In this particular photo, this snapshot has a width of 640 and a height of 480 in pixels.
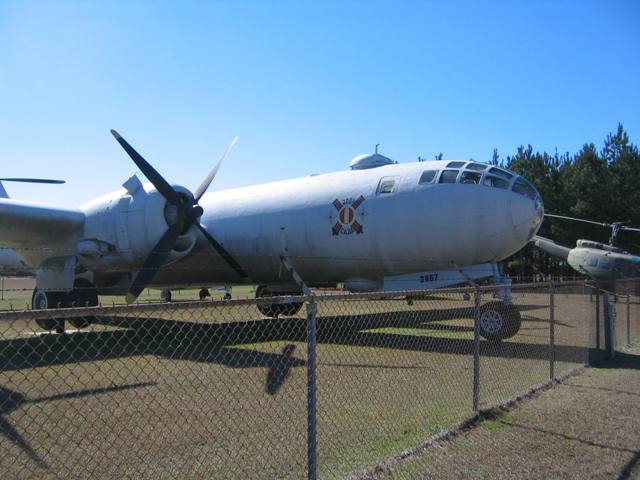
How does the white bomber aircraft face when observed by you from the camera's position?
facing the viewer and to the right of the viewer

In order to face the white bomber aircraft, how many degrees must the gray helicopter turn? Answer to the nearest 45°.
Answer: approximately 135° to its right

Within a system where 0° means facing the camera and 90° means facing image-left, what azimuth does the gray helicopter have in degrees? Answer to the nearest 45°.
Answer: approximately 270°

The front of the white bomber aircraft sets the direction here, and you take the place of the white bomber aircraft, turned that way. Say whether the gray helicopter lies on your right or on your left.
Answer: on your left

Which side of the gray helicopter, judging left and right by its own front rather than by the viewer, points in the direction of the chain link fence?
right

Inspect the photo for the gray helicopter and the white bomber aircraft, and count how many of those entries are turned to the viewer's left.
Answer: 0
